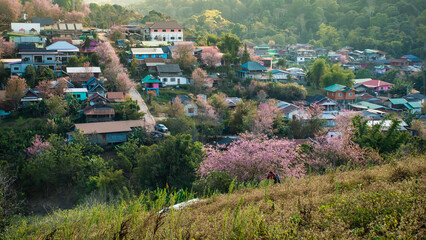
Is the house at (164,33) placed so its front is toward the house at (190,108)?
yes

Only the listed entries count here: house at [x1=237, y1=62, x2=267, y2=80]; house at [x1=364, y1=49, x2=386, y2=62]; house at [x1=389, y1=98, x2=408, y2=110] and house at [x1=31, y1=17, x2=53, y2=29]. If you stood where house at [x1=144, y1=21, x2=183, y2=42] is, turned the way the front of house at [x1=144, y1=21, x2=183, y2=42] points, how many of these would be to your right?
1

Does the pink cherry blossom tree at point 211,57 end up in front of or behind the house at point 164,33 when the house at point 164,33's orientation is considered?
in front

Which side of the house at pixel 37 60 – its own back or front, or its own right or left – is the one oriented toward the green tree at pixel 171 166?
front

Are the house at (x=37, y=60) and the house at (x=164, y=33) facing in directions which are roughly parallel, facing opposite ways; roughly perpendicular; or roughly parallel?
roughly parallel

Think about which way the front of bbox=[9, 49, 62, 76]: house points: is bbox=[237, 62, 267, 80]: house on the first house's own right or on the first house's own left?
on the first house's own left

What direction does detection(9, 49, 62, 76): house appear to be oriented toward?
toward the camera

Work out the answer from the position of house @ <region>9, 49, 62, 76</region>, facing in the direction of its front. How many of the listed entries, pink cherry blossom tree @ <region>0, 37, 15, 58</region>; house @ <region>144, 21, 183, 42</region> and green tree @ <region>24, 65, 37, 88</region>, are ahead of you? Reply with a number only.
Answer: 1

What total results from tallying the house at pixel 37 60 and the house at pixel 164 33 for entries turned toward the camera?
2

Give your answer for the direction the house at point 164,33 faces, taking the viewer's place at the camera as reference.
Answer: facing the viewer

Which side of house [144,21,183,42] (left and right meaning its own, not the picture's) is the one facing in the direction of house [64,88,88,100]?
front

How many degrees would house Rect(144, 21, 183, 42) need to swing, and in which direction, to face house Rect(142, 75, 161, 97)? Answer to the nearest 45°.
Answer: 0° — it already faces it

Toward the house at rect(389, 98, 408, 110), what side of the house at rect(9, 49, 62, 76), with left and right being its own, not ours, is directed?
left

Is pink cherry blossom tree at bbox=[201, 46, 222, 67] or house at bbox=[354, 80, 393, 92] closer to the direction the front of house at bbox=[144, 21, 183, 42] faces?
the pink cherry blossom tree

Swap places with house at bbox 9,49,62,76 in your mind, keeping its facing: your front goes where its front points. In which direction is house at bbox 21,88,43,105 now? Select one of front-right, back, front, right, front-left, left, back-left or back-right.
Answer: front

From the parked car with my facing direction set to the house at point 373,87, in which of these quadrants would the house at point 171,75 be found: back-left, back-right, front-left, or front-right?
front-left

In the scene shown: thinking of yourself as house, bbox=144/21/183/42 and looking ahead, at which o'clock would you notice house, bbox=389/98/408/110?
house, bbox=389/98/408/110 is roughly at 10 o'clock from house, bbox=144/21/183/42.

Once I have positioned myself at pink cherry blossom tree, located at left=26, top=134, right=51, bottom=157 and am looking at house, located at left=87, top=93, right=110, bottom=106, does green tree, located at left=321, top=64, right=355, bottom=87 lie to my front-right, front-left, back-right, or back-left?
front-right
